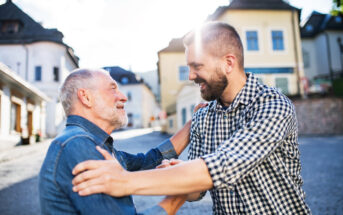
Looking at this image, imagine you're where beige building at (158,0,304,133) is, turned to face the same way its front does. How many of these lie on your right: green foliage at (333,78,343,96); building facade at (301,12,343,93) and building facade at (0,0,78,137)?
1

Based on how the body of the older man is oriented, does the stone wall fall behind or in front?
in front

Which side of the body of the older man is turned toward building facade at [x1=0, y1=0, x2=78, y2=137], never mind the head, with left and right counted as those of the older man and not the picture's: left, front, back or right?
left

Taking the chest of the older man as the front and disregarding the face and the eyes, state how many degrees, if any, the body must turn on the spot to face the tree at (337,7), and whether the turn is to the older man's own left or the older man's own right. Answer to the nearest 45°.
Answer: approximately 45° to the older man's own left

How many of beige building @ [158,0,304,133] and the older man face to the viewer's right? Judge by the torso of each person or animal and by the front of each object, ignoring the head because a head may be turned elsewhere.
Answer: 1

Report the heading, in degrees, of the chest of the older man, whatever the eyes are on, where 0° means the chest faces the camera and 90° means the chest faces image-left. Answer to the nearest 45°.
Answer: approximately 270°

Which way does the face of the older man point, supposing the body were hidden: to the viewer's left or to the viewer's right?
to the viewer's right

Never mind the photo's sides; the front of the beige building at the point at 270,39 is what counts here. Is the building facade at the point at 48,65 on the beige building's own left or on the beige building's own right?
on the beige building's own right

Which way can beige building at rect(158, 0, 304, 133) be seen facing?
toward the camera

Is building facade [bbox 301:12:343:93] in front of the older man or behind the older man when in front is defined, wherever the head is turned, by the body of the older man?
in front

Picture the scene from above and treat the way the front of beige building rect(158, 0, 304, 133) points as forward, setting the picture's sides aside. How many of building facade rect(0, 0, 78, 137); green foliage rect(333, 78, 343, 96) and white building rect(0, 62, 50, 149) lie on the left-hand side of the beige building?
1

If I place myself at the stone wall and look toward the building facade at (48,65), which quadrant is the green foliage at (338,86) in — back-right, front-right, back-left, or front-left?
back-right

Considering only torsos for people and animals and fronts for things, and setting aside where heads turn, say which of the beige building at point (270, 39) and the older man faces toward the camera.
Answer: the beige building
